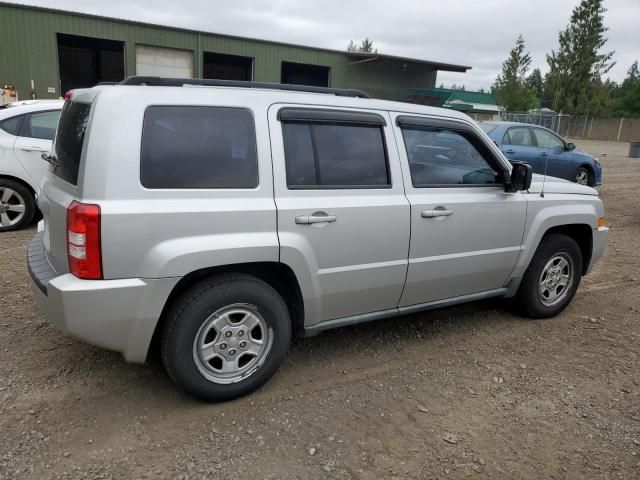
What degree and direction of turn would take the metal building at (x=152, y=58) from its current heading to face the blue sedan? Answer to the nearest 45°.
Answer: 0° — it already faces it

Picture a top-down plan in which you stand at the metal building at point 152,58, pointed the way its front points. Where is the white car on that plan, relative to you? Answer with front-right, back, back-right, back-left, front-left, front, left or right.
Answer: front-right

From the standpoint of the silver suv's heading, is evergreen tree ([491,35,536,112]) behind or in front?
in front

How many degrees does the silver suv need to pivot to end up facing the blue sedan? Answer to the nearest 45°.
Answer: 0° — it already faces it

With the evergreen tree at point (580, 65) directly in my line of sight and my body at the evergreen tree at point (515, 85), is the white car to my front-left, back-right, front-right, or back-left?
back-right

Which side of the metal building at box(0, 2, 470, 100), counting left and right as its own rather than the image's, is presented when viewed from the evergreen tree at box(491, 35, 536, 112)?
left

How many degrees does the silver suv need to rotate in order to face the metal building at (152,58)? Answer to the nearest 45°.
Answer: approximately 45° to its left

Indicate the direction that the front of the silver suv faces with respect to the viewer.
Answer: facing away from the viewer and to the right of the viewer

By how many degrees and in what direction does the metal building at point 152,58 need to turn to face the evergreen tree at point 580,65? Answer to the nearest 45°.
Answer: approximately 90° to its left

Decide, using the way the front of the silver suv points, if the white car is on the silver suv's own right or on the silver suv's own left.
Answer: on the silver suv's own left

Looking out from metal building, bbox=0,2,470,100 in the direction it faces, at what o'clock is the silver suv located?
The silver suv is roughly at 1 o'clock from the metal building.
